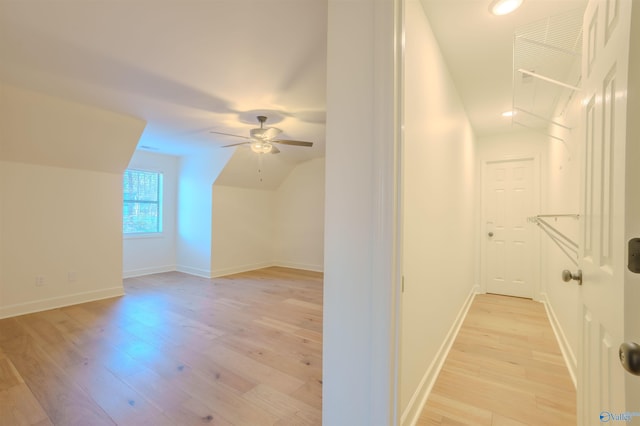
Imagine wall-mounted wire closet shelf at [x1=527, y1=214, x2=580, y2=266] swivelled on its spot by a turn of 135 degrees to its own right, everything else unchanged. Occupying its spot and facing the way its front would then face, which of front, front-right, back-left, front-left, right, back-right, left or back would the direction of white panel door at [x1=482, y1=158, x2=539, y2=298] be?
front-left

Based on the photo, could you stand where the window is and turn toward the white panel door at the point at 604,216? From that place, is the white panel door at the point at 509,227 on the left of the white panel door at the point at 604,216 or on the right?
left

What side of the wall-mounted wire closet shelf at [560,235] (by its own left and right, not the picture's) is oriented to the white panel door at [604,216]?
left

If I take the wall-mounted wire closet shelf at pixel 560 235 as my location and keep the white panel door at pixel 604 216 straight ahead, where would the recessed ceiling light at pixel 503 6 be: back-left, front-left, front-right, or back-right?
front-right

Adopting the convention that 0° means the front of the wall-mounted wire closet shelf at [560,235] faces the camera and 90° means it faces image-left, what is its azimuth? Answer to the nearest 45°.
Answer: approximately 90°

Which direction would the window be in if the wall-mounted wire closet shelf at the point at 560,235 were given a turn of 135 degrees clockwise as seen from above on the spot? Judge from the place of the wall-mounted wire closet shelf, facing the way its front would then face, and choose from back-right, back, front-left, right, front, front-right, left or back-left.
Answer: back-left

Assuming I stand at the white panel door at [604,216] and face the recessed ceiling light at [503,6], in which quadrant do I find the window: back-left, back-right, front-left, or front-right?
front-left
